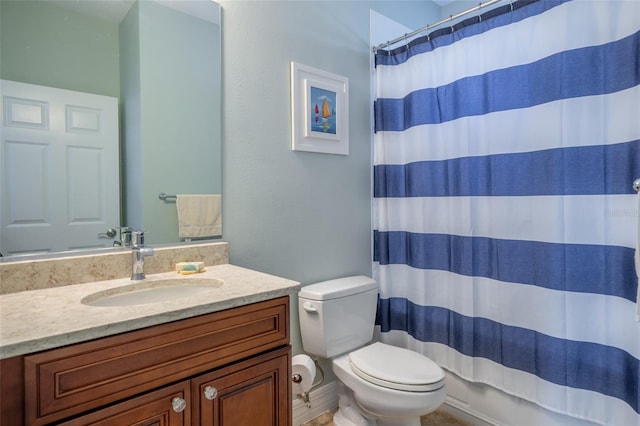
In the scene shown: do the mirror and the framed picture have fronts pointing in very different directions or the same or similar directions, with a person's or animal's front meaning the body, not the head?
same or similar directions

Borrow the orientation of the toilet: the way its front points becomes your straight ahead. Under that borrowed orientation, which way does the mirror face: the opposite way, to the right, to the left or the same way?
the same way

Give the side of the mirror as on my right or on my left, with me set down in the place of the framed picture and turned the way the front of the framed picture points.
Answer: on my right

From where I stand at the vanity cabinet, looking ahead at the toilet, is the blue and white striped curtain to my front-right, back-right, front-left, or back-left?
front-right

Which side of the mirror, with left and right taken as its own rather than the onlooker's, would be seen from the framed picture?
left

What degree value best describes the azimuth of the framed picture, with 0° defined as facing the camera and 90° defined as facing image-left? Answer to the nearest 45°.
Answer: approximately 315°

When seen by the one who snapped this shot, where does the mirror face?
facing the viewer

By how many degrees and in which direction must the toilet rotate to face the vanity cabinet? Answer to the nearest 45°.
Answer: approximately 90° to its right

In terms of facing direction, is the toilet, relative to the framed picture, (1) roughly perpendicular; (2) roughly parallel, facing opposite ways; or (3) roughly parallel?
roughly parallel

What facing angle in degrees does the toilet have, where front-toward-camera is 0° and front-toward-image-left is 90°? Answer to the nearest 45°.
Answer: approximately 315°

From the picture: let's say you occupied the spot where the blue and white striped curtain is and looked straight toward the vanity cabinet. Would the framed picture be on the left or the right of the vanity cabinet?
right

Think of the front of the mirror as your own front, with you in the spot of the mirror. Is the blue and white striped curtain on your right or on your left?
on your left
